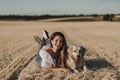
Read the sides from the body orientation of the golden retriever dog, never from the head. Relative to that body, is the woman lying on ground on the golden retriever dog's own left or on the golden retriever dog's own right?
on the golden retriever dog's own right

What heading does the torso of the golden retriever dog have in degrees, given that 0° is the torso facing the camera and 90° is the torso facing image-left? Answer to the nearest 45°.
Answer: approximately 0°
